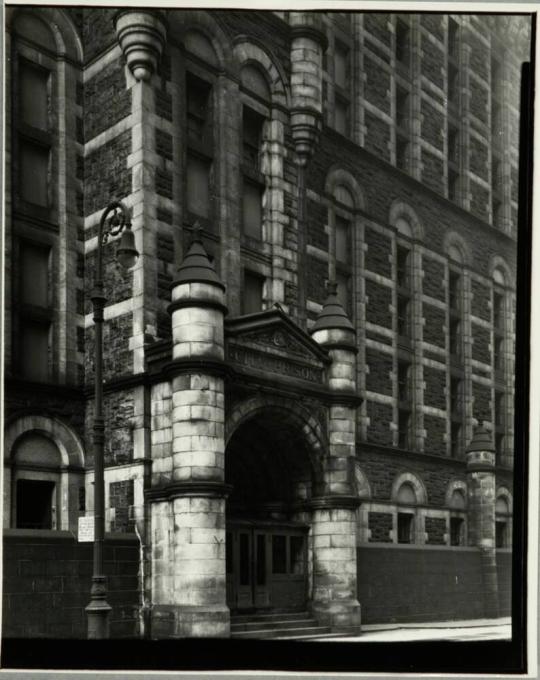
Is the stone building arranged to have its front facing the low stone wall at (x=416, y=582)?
no

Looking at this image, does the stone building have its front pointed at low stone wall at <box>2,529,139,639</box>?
no
